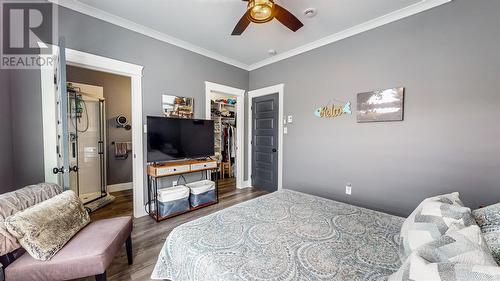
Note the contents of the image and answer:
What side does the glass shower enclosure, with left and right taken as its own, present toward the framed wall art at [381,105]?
front

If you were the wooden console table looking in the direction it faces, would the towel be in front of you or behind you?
behind

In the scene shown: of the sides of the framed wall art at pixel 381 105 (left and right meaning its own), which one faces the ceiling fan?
front

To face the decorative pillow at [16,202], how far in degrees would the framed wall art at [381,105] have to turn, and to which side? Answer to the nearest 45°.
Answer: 0° — it already faces it

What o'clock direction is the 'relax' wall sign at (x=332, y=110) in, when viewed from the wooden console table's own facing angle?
The 'relax' wall sign is roughly at 11 o'clock from the wooden console table.

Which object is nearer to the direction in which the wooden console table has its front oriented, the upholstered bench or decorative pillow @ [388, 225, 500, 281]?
the decorative pillow

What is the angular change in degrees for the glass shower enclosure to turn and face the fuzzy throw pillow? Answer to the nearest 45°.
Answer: approximately 45° to its right

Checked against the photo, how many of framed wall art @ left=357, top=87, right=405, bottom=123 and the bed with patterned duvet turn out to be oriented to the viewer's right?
0

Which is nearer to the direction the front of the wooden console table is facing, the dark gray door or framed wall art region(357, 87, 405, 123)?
the framed wall art

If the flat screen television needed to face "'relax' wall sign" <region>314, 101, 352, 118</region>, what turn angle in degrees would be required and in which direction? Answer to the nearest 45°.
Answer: approximately 45° to its left

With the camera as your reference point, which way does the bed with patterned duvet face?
facing away from the viewer and to the left of the viewer

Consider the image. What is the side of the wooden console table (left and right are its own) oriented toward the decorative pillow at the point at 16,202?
right

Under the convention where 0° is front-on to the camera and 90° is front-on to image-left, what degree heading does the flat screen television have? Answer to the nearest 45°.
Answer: approximately 315°

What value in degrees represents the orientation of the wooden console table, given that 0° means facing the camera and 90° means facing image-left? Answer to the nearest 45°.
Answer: approximately 315°

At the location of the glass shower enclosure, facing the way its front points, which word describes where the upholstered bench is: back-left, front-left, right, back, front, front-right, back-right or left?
front-right
